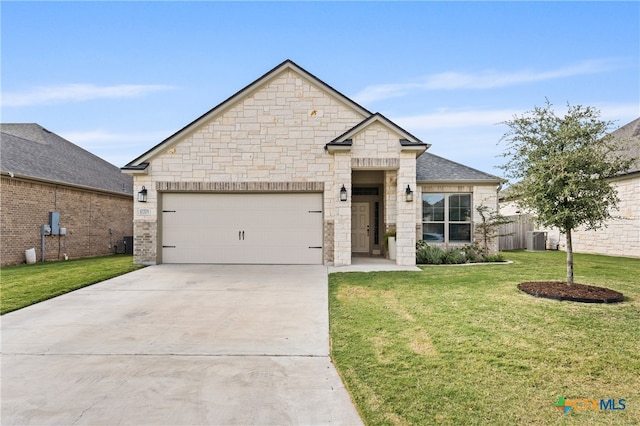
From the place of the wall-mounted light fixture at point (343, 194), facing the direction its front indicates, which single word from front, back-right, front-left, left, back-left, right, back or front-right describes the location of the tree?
front-left

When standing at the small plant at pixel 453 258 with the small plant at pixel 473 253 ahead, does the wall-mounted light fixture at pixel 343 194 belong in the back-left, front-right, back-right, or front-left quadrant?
back-left

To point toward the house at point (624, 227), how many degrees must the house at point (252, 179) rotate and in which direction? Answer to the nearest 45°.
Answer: approximately 90° to its left

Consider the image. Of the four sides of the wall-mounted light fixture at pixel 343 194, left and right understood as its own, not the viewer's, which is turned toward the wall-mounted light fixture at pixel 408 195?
left

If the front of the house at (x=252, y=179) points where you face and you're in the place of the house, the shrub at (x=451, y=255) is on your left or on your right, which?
on your left
